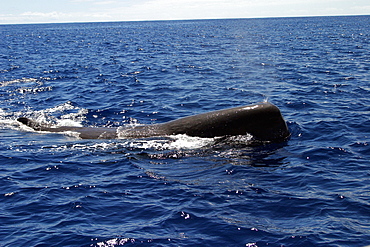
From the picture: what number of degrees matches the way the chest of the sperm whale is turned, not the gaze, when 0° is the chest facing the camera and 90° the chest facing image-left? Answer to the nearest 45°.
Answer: approximately 270°
